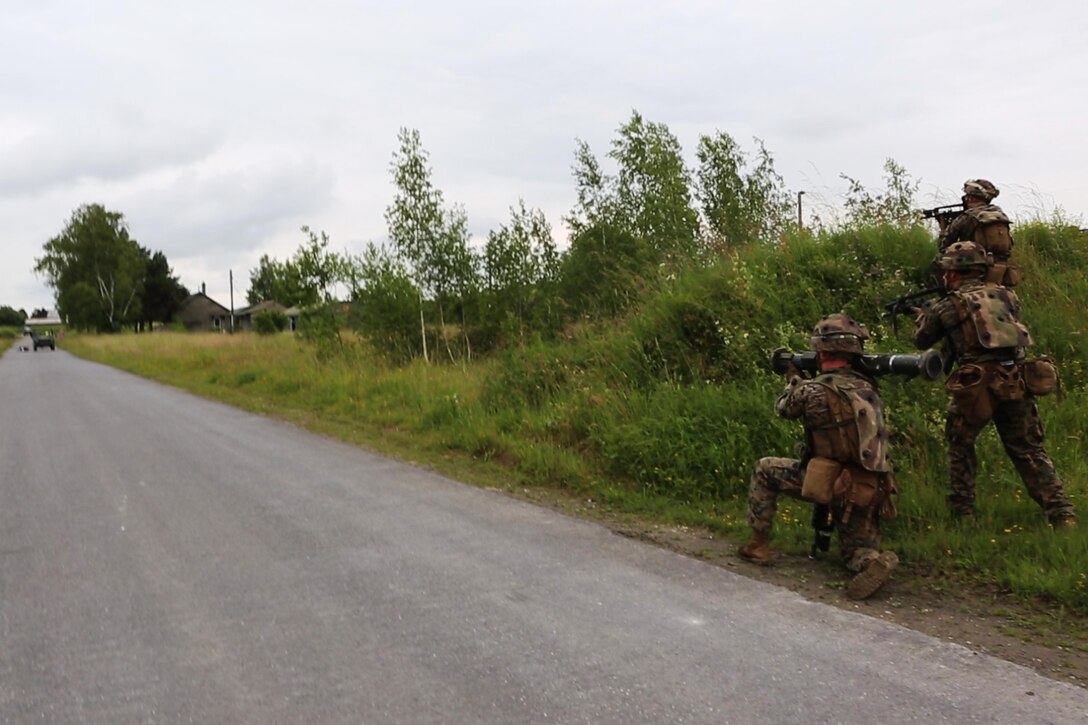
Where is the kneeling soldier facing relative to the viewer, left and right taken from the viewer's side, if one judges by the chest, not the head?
facing away from the viewer and to the left of the viewer

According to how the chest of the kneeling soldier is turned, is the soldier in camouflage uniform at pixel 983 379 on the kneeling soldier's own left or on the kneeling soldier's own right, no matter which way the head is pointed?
on the kneeling soldier's own right

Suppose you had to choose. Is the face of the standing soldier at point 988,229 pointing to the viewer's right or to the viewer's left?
to the viewer's left

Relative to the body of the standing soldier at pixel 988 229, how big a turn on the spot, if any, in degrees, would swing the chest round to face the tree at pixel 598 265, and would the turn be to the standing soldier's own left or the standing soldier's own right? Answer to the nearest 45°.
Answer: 0° — they already face it

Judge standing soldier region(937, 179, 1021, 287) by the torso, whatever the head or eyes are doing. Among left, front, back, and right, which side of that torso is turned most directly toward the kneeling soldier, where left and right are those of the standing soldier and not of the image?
left

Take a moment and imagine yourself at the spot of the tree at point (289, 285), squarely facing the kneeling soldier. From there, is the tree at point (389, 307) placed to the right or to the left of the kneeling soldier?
left

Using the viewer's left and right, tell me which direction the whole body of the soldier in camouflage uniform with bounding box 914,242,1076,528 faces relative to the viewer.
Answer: facing away from the viewer and to the left of the viewer

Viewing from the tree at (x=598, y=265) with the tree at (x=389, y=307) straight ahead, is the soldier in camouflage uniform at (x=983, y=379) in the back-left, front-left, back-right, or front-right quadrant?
back-left

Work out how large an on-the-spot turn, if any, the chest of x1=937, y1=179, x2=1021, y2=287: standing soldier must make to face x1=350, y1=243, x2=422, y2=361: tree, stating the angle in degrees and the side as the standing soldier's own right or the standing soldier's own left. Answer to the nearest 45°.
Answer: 0° — they already face it

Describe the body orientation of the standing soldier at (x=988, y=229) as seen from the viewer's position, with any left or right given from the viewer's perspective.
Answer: facing away from the viewer and to the left of the viewer
